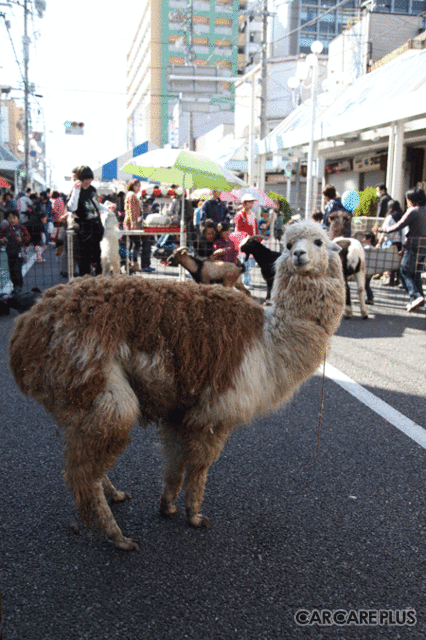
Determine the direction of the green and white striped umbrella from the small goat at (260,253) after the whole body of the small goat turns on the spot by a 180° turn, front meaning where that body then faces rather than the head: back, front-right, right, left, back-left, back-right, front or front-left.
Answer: back-left

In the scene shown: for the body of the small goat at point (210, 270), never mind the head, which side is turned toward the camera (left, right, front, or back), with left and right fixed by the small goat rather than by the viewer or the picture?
left

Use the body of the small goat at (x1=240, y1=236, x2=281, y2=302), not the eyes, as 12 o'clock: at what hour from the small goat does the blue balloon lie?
The blue balloon is roughly at 4 o'clock from the small goat.

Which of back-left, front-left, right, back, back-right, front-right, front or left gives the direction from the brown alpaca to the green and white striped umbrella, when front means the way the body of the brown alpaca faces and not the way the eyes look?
left

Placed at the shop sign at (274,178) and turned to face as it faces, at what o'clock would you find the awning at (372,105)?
The awning is roughly at 9 o'clock from the shop sign.

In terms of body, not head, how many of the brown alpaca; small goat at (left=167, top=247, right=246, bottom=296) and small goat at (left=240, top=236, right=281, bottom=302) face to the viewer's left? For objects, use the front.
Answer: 2

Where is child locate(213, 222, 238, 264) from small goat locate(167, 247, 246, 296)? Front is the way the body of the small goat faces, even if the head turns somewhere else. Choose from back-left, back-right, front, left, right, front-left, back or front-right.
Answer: right

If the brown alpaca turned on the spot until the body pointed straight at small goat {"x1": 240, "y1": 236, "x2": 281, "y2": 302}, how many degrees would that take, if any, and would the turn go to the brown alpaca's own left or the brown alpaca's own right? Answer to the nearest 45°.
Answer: approximately 90° to the brown alpaca's own left

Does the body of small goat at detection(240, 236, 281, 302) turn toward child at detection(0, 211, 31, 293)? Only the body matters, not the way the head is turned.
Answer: yes

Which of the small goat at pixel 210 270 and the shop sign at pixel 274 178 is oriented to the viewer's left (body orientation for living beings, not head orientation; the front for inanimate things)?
the small goat
